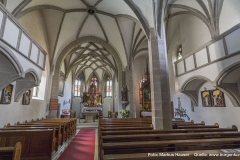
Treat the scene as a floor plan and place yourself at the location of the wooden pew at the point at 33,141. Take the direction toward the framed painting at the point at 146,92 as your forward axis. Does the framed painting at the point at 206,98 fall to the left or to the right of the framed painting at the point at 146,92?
right

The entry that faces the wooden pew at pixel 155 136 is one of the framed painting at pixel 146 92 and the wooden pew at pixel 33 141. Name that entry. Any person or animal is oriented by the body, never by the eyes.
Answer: the framed painting

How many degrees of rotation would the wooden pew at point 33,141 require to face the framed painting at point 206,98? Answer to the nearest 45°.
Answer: approximately 90° to its right

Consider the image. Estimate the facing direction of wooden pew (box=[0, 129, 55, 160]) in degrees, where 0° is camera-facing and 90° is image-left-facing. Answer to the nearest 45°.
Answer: approximately 180°

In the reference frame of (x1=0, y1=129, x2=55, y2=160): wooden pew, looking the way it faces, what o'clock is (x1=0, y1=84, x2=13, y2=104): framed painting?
The framed painting is roughly at 11 o'clock from the wooden pew.

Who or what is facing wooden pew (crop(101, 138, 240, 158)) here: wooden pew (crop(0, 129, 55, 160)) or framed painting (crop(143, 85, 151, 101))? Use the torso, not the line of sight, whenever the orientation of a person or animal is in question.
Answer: the framed painting

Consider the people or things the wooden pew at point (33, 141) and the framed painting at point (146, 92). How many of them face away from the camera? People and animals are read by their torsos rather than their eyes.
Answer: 1

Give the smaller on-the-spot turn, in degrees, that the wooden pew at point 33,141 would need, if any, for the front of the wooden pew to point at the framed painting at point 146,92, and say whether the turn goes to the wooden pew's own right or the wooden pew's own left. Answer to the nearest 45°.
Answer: approximately 45° to the wooden pew's own right

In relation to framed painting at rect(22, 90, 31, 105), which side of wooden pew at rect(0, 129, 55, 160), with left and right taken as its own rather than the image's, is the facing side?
front
